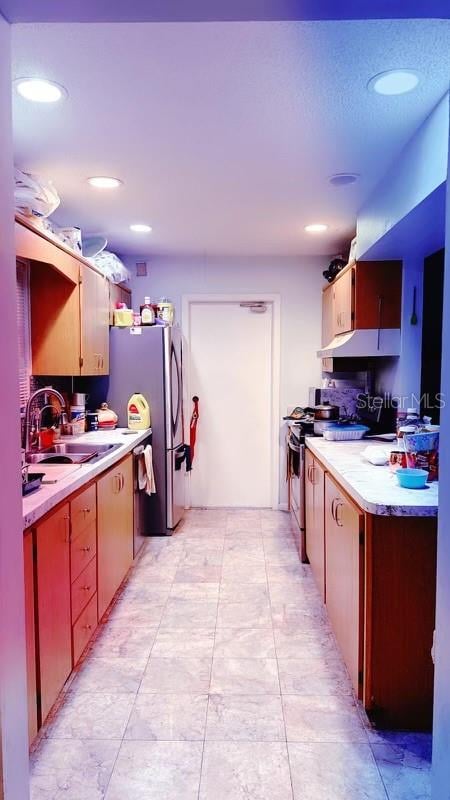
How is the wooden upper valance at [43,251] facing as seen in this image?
to the viewer's right

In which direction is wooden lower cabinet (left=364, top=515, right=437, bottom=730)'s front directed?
to the viewer's left

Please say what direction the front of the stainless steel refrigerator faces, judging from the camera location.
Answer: facing to the right of the viewer

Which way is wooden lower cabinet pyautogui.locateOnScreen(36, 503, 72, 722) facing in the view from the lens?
facing to the right of the viewer

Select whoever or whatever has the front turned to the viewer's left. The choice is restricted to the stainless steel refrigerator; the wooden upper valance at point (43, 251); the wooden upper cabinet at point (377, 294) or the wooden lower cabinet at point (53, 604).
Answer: the wooden upper cabinet at point (377, 294)

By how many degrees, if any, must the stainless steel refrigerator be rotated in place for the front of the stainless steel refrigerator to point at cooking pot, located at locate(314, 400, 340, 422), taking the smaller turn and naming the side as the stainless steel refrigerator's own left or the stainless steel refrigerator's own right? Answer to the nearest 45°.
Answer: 0° — it already faces it

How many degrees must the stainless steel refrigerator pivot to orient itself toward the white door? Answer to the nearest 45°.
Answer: approximately 45° to its left

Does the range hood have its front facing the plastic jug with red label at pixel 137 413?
yes

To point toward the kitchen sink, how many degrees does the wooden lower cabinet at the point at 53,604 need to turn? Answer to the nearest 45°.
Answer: approximately 90° to its left

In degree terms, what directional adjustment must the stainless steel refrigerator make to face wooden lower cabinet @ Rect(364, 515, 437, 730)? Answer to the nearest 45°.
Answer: approximately 90° to its right

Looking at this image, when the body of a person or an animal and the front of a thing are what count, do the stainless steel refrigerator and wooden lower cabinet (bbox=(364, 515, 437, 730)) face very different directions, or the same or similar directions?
very different directions

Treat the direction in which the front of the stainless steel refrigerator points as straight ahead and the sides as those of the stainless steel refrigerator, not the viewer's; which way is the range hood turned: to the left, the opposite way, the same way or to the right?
the opposite way

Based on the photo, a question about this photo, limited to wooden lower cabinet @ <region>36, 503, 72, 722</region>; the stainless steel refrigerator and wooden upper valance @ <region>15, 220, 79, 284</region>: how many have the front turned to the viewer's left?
0

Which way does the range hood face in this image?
to the viewer's left

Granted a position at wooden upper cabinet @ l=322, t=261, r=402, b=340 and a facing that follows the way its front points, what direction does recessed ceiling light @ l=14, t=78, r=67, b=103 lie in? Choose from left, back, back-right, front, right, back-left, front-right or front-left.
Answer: front-left

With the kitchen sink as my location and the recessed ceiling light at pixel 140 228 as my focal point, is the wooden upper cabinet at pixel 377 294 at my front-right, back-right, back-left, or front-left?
front-right

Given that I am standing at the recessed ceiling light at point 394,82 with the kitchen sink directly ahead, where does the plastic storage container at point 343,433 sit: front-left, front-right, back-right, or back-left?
front-right

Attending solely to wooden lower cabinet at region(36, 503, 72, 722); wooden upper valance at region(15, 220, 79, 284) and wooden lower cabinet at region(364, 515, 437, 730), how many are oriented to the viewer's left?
1

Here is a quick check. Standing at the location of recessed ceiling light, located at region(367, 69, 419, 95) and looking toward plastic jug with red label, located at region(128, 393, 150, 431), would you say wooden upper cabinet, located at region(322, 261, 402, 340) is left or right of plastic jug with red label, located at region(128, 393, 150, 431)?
right

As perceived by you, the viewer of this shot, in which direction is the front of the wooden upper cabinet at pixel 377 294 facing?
facing to the left of the viewer
